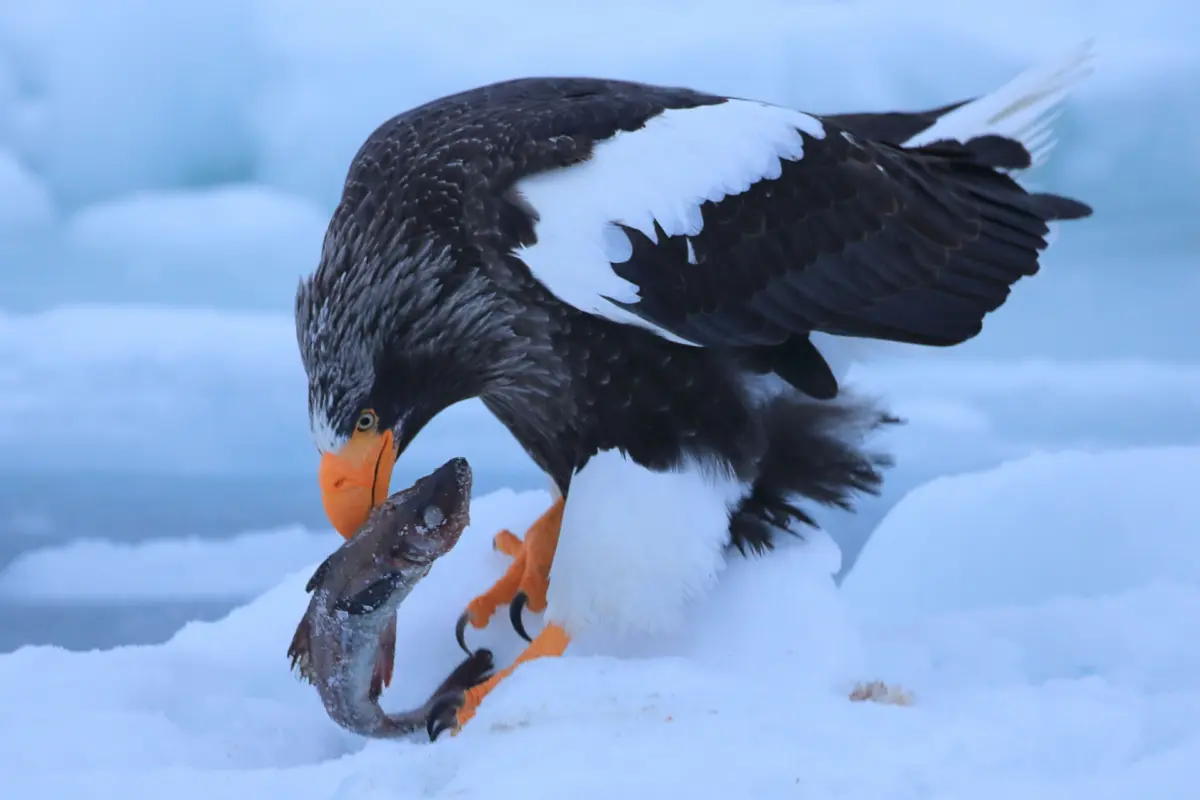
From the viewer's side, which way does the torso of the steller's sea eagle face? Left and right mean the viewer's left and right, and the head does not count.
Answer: facing to the left of the viewer
